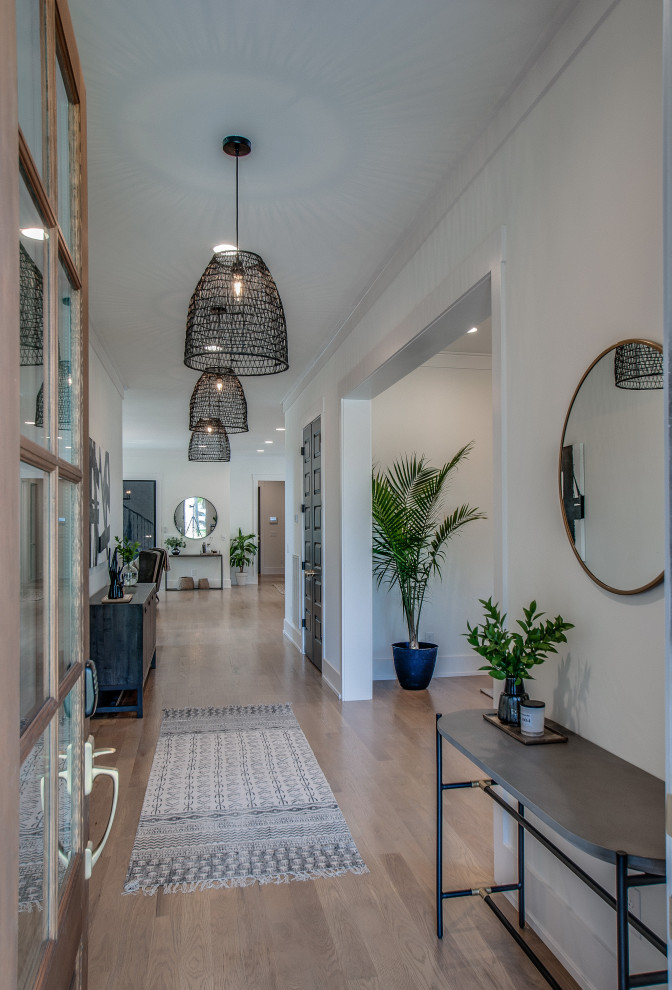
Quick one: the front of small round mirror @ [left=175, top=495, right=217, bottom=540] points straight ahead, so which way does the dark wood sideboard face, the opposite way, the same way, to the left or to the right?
to the left

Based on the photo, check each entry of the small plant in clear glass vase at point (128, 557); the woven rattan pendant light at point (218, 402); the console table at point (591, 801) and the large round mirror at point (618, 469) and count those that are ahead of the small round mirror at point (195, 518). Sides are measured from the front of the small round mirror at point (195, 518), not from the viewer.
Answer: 4

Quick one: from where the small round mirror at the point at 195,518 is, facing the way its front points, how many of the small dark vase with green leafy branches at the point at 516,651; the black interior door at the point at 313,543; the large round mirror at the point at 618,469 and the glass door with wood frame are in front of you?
4

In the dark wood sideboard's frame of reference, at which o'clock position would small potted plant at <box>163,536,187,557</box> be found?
The small potted plant is roughly at 9 o'clock from the dark wood sideboard.

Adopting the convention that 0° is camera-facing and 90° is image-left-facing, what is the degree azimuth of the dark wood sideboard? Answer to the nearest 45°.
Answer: approximately 270°

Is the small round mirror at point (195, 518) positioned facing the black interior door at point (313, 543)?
yes

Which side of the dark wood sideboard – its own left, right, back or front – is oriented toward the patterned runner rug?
right

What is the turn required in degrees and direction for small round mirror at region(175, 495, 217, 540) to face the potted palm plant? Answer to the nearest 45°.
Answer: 0° — it already faces it

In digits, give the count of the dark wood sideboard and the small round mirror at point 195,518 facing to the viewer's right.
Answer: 1

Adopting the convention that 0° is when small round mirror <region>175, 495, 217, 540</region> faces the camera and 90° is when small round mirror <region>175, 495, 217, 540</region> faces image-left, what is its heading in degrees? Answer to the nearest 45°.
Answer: approximately 0°

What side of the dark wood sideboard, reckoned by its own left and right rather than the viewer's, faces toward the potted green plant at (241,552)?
left

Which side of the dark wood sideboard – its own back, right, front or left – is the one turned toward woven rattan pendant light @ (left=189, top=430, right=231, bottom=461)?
left

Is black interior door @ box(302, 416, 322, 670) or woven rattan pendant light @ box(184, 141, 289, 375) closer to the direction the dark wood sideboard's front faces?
the black interior door

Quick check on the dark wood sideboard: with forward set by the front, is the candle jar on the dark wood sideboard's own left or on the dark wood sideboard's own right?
on the dark wood sideboard's own right
